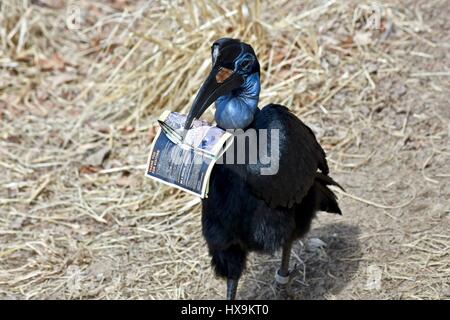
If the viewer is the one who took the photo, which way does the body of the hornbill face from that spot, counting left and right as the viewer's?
facing the viewer and to the left of the viewer
